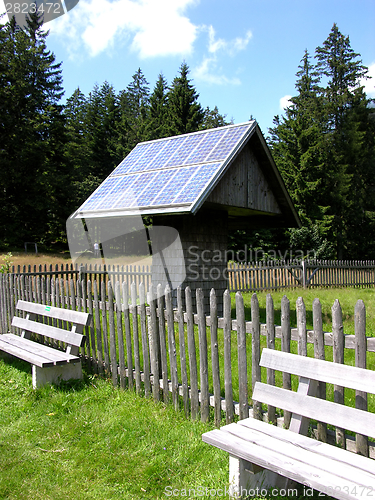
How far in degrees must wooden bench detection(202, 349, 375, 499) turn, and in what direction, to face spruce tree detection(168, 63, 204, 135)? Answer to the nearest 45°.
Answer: approximately 135° to its right

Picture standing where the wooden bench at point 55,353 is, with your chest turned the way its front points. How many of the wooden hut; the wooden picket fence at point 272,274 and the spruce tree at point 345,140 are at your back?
3

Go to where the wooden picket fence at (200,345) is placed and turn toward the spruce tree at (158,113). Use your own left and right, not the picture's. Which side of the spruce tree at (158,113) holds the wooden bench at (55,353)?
left

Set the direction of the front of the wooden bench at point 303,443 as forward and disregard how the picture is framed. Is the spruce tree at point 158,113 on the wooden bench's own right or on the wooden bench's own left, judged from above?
on the wooden bench's own right

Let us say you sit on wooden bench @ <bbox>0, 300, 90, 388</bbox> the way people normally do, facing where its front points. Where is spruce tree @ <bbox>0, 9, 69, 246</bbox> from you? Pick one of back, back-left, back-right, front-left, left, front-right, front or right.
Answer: back-right

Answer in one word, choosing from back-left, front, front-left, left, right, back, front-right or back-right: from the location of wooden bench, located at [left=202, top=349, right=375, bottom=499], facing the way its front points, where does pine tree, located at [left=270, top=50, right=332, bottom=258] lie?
back-right

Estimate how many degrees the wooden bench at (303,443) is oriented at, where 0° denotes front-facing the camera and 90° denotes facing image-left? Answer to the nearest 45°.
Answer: approximately 45°
